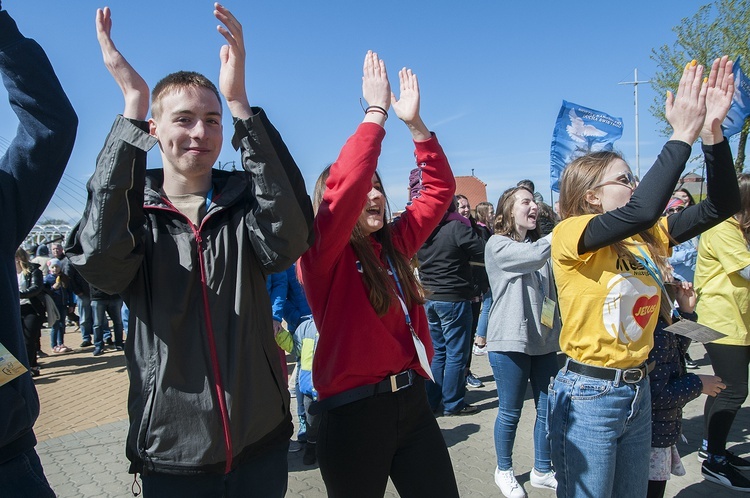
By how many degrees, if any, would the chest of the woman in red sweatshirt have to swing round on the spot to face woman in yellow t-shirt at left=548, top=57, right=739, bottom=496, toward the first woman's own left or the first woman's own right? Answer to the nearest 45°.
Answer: approximately 45° to the first woman's own left

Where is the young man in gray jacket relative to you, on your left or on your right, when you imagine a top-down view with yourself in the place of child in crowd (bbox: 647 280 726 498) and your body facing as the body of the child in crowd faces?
on your right

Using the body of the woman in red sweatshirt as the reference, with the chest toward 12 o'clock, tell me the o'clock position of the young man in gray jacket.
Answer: The young man in gray jacket is roughly at 3 o'clock from the woman in red sweatshirt.

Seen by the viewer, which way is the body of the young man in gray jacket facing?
toward the camera

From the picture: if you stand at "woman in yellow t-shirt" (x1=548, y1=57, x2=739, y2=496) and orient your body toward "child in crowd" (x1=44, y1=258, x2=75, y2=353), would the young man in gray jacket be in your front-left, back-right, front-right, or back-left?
front-left

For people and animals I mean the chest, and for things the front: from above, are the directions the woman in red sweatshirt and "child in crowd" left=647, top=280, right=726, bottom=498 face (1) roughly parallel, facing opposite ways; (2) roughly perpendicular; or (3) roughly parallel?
roughly parallel

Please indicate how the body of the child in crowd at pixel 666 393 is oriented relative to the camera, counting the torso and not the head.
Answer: to the viewer's right

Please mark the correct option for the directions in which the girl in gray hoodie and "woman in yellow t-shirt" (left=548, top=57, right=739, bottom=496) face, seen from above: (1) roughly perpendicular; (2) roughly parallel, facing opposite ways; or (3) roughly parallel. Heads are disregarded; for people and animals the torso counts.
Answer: roughly parallel

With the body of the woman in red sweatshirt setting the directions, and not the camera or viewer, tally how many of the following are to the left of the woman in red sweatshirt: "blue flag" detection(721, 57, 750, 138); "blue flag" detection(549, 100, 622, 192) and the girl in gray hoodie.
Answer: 3

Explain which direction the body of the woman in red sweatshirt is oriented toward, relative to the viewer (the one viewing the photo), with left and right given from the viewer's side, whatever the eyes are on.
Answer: facing the viewer and to the right of the viewer

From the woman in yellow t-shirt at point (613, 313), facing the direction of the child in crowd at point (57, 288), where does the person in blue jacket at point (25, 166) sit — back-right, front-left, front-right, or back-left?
front-left
